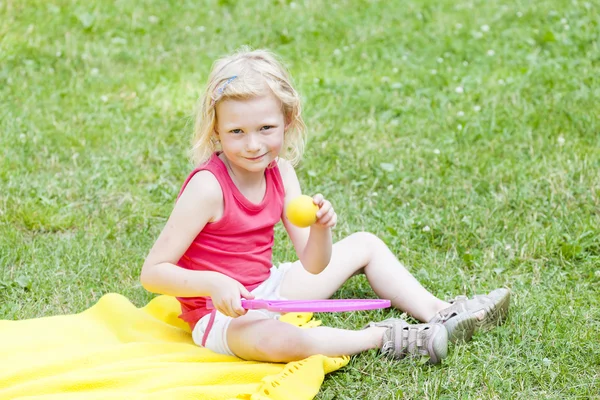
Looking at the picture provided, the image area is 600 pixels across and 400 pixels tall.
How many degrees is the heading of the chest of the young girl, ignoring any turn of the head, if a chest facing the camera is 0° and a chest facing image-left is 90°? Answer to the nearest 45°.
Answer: approximately 315°
